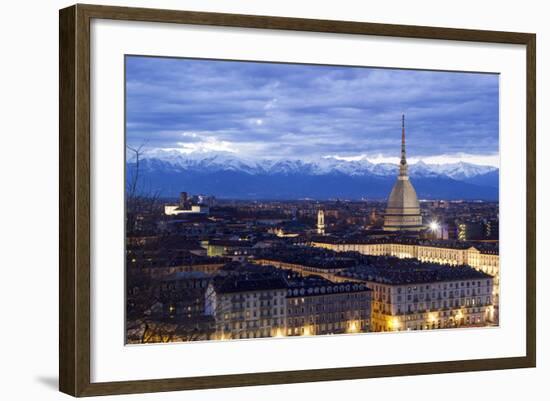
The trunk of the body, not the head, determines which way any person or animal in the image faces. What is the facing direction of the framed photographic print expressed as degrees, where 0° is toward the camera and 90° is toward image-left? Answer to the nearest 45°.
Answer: approximately 315°
